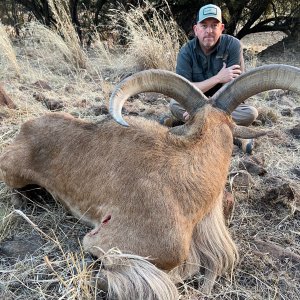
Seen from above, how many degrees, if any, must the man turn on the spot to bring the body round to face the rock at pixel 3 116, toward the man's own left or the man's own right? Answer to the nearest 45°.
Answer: approximately 90° to the man's own right

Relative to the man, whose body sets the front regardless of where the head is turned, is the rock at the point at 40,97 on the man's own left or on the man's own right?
on the man's own right

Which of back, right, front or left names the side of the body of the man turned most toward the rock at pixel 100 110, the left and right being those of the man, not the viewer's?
right

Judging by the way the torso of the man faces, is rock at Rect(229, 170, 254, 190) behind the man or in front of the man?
in front

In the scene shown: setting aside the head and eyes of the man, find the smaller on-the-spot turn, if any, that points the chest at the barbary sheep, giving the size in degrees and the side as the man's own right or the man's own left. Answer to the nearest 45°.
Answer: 0° — they already face it

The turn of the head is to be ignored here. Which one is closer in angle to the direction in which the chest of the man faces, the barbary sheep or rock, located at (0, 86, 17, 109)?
the barbary sheep

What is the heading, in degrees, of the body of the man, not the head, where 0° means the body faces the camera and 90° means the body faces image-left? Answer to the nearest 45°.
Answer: approximately 0°

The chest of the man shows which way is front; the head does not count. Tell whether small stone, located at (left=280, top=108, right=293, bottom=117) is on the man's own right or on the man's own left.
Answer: on the man's own left

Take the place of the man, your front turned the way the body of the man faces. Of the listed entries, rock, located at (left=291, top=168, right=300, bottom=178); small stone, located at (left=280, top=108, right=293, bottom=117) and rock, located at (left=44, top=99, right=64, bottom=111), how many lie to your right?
1

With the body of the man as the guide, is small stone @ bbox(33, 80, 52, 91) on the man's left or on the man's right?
on the man's right
